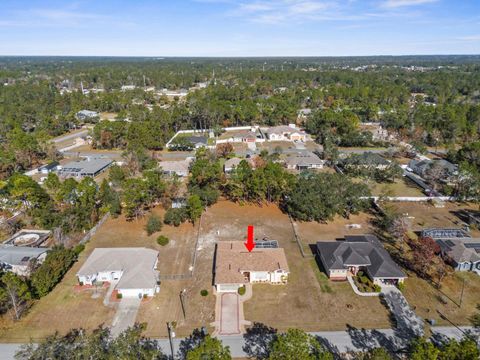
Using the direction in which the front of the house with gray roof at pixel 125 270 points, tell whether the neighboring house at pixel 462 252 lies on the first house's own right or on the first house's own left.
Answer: on the first house's own left

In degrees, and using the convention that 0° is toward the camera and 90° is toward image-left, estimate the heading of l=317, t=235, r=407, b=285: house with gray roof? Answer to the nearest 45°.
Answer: approximately 0°

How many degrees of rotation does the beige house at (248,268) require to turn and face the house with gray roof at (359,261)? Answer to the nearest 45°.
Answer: approximately 90° to its left

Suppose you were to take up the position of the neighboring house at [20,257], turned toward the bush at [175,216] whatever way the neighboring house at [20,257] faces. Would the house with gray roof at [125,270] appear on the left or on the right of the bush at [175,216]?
right

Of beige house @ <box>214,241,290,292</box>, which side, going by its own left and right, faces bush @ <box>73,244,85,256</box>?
right

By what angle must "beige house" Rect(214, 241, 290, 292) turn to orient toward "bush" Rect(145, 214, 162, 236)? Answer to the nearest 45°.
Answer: approximately 135° to its right

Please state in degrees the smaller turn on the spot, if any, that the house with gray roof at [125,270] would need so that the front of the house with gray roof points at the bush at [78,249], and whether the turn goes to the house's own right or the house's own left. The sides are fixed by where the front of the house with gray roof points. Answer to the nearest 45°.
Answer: approximately 135° to the house's own right

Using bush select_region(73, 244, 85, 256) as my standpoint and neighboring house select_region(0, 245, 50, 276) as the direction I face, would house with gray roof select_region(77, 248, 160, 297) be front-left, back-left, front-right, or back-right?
back-left

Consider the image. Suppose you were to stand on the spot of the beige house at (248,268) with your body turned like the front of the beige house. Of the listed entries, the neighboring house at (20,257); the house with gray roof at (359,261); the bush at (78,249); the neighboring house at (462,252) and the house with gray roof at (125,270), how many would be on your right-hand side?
3

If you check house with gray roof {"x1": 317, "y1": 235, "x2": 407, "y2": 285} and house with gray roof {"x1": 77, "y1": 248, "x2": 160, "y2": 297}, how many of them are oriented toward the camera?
2

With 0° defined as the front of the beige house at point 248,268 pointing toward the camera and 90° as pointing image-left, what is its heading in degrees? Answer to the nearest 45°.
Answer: approximately 0°
